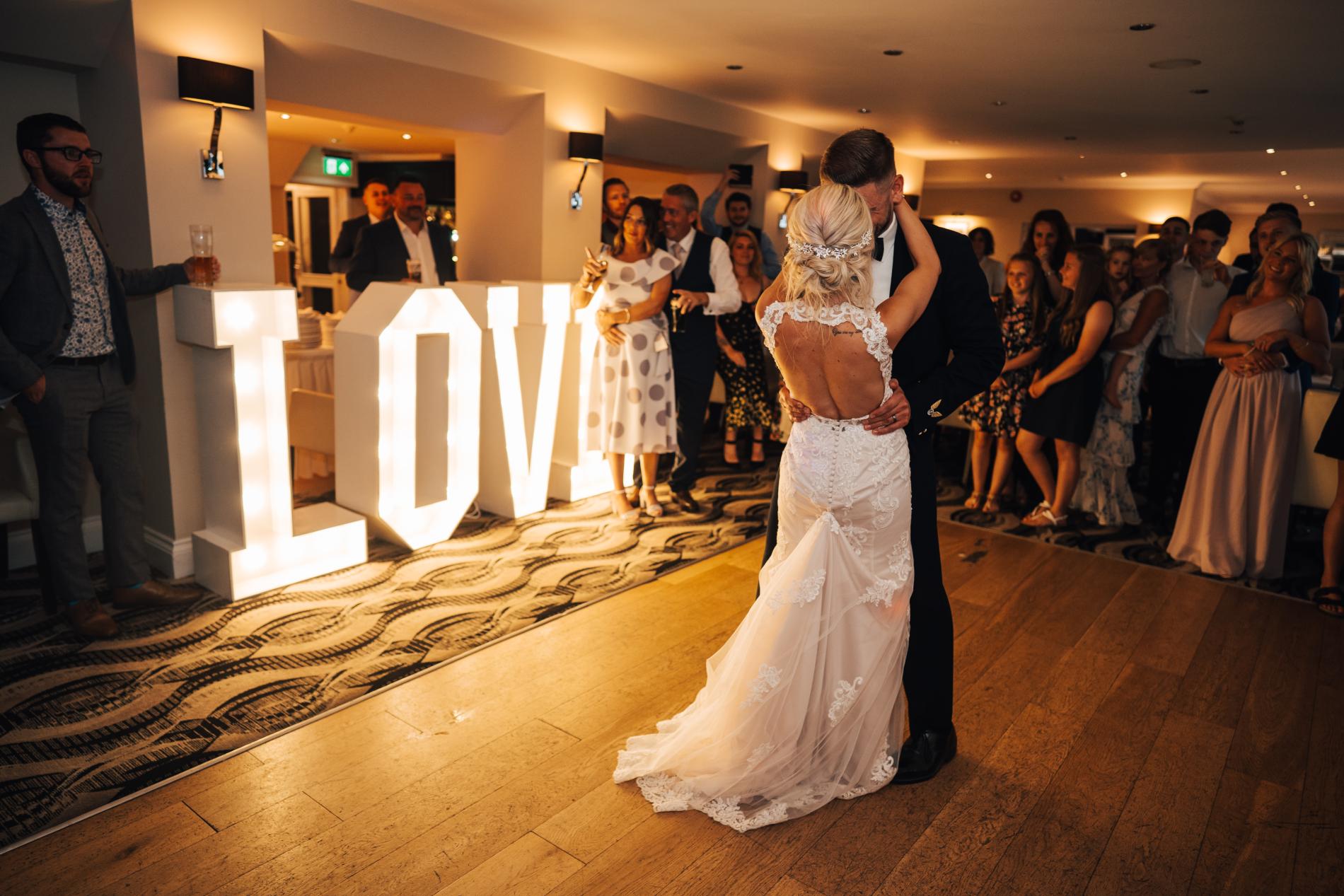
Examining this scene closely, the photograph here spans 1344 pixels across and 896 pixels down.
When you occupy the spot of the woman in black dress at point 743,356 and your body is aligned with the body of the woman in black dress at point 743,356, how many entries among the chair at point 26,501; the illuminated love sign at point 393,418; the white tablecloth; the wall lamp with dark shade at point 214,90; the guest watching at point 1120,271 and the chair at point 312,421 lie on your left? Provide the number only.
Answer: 1

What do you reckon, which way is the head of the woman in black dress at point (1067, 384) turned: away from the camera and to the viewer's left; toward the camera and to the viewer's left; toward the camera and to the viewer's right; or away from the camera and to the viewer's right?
toward the camera and to the viewer's left

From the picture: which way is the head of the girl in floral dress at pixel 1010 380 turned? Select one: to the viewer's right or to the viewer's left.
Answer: to the viewer's left

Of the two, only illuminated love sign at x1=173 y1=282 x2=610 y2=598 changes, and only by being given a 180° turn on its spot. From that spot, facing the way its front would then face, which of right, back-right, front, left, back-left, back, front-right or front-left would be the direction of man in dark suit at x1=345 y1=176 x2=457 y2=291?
front-right

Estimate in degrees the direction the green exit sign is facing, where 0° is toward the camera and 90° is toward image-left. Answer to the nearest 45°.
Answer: approximately 315°

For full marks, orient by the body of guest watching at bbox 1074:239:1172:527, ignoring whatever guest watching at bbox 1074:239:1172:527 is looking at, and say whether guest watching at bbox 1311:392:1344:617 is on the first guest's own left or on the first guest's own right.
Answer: on the first guest's own left

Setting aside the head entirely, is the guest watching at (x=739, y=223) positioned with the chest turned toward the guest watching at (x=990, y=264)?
no

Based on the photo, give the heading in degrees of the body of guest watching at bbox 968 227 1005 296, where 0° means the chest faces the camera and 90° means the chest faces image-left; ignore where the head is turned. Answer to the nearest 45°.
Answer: approximately 45°

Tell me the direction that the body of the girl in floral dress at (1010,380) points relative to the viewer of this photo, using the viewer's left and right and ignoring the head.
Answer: facing the viewer and to the left of the viewer

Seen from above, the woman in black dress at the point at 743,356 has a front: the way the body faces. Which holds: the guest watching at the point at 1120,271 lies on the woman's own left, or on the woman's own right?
on the woman's own left

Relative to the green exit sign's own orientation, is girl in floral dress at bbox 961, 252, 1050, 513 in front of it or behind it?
in front

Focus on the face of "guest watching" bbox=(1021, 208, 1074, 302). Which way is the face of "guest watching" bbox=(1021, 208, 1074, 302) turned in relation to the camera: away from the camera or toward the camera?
toward the camera

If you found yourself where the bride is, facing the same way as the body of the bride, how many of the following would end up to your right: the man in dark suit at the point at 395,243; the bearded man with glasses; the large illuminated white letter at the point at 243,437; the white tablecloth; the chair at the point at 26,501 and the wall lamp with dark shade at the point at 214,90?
0

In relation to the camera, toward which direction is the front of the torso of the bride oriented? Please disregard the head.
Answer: away from the camera

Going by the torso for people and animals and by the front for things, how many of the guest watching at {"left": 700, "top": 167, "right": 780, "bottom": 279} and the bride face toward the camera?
1

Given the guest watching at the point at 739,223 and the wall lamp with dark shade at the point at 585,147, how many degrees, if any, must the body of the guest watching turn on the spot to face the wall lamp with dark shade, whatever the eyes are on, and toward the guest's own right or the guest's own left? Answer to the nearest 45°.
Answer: approximately 45° to the guest's own right

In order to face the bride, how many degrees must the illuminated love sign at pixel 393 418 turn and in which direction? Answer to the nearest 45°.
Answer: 0° — it already faces them
